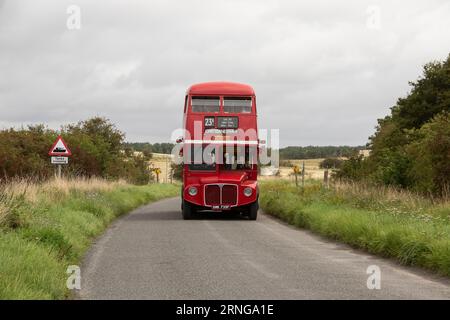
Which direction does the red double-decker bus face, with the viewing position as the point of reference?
facing the viewer

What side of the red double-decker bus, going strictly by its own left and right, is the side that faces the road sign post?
right
